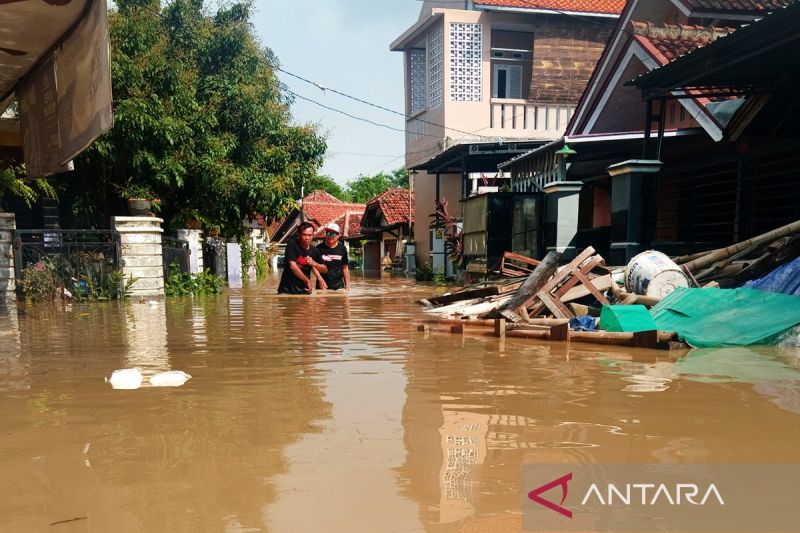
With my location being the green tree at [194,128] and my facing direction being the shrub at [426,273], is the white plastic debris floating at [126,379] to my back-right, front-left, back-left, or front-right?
back-right

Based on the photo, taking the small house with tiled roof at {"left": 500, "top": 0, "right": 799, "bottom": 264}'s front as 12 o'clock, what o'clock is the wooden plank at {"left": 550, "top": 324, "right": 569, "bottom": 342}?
The wooden plank is roughly at 11 o'clock from the small house with tiled roof.

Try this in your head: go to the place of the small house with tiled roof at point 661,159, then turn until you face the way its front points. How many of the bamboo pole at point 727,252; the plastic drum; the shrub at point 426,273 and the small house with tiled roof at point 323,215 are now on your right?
2

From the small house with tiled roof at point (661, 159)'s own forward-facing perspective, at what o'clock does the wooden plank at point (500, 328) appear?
The wooden plank is roughly at 11 o'clock from the small house with tiled roof.

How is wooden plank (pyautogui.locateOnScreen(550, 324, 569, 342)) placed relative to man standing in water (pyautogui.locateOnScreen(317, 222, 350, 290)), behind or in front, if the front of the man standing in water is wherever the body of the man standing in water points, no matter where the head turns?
in front

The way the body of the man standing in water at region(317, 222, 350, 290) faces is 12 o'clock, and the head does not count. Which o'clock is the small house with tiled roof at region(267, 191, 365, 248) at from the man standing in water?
The small house with tiled roof is roughly at 6 o'clock from the man standing in water.

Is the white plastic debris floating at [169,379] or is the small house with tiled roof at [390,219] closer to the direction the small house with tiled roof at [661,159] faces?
the white plastic debris floating

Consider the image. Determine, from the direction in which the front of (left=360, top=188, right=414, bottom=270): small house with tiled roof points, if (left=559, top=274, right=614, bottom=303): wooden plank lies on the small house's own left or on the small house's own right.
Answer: on the small house's own left

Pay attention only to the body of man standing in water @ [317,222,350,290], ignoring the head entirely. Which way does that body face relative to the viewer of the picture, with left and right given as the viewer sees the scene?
facing the viewer

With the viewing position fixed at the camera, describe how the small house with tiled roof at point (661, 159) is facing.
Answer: facing the viewer and to the left of the viewer

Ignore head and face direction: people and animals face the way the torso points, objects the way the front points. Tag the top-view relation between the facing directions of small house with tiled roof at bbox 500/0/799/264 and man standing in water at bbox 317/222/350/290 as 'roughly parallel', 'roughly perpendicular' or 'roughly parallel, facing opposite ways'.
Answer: roughly perpendicular

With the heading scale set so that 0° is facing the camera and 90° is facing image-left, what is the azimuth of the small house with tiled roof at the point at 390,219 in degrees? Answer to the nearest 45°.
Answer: approximately 45°
